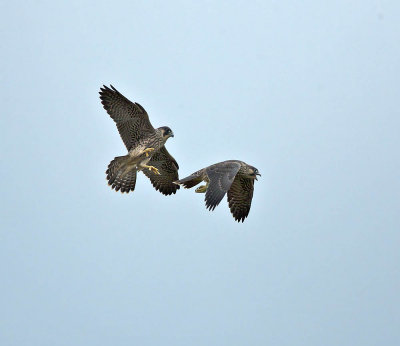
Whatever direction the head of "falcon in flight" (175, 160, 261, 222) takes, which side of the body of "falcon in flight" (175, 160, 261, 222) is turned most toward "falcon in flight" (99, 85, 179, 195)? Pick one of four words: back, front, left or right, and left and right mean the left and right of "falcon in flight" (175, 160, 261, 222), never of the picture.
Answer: back

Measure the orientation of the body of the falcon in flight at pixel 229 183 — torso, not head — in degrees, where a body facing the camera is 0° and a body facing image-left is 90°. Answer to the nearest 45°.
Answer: approximately 270°
